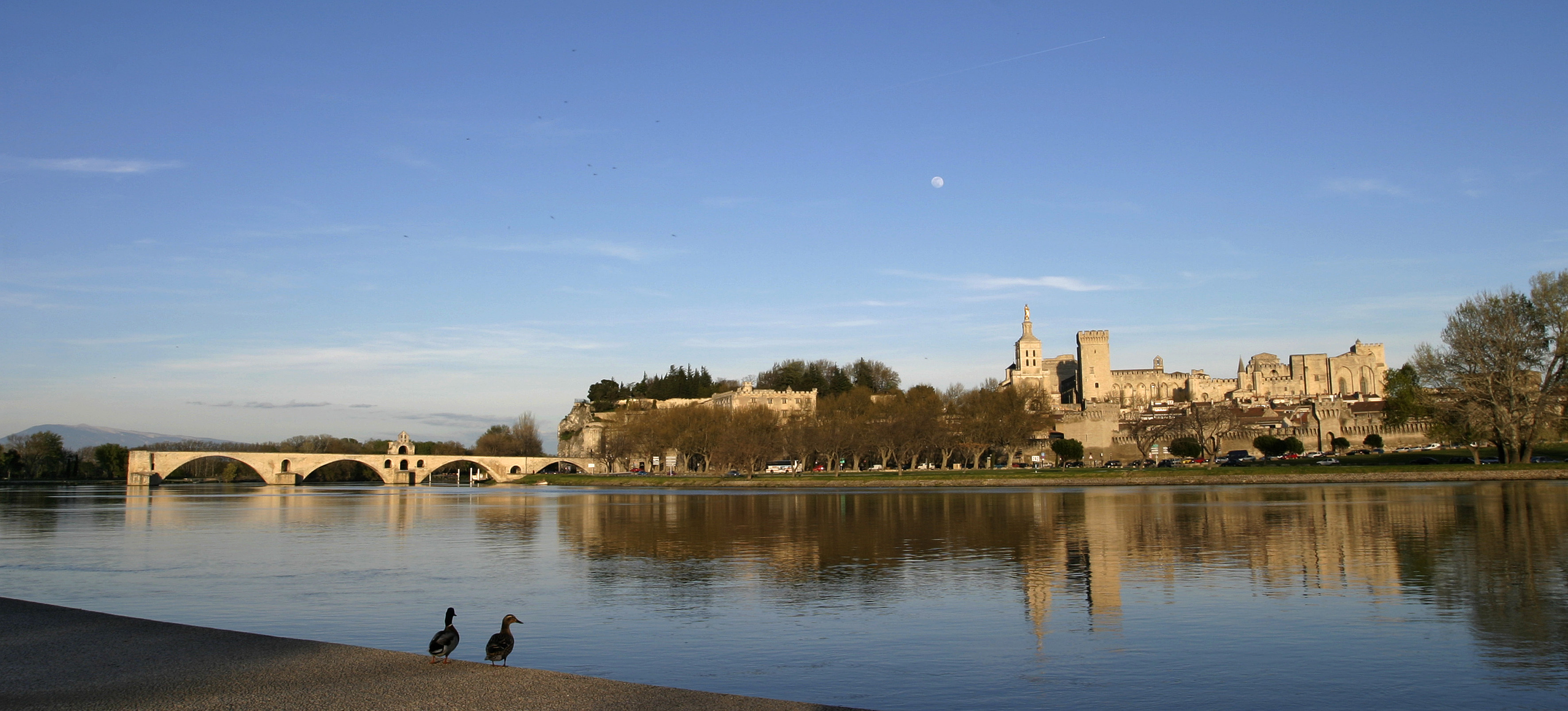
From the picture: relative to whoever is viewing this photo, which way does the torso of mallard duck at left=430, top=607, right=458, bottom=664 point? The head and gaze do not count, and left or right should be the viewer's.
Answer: facing away from the viewer and to the right of the viewer
